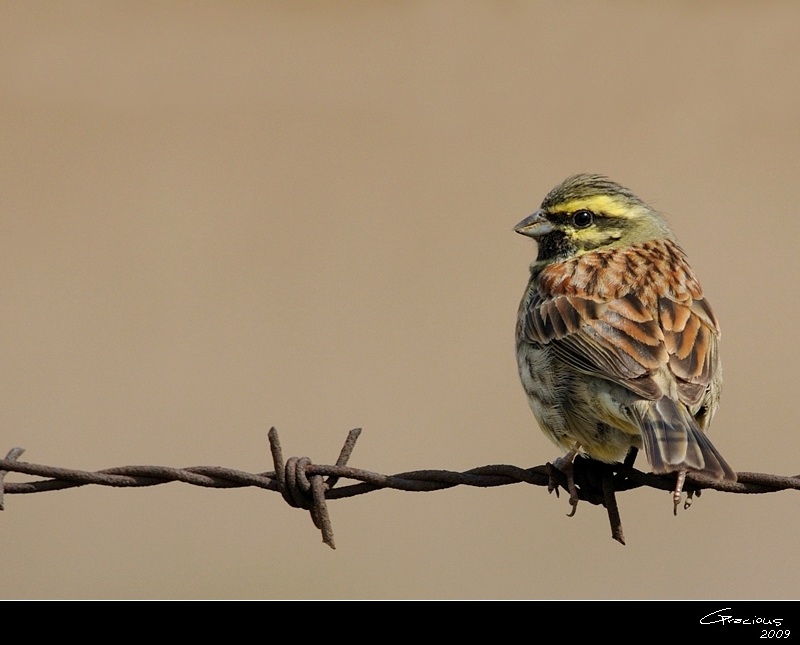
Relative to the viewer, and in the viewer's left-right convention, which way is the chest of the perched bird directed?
facing away from the viewer and to the left of the viewer
